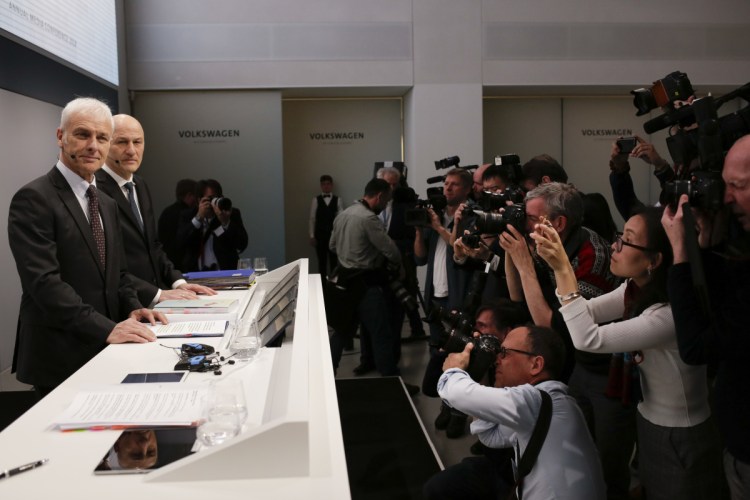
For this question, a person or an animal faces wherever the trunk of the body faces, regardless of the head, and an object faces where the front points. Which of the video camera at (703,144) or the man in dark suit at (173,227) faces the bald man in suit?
the video camera

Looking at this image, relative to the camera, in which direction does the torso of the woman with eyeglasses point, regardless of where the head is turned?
to the viewer's left

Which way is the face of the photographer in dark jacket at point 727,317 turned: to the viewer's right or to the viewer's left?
to the viewer's left

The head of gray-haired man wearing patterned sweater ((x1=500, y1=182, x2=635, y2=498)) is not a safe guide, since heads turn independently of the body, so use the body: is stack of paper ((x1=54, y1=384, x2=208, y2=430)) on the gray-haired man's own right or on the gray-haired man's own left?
on the gray-haired man's own left

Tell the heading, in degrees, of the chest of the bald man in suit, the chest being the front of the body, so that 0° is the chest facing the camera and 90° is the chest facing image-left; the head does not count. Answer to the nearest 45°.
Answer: approximately 315°

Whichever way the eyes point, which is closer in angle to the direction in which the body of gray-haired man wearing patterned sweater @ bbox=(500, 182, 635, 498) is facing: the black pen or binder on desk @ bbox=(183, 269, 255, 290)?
the binder on desk

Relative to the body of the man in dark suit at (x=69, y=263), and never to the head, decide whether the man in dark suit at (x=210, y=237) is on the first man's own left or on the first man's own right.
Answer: on the first man's own left

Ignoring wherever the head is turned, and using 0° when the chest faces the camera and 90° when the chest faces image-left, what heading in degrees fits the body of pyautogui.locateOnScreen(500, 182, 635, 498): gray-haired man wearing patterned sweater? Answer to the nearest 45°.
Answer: approximately 90°
